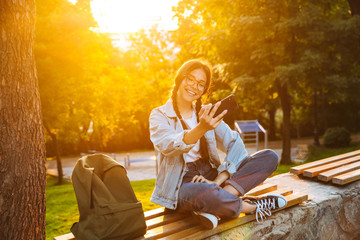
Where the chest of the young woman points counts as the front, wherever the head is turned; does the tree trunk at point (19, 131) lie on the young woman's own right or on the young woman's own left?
on the young woman's own right

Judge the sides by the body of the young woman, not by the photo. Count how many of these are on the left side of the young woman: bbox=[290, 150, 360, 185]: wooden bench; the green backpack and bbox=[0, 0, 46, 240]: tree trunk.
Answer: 1

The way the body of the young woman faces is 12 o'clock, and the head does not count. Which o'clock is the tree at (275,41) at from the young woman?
The tree is roughly at 8 o'clock from the young woman.

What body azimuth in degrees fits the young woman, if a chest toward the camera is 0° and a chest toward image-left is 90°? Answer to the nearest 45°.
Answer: approximately 315°

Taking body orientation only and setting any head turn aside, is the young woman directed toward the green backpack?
no

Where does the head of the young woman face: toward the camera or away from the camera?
toward the camera

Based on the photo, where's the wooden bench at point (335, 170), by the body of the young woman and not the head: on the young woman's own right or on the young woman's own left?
on the young woman's own left

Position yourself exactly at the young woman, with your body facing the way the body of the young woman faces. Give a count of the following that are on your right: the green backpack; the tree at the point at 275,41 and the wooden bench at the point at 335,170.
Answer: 1

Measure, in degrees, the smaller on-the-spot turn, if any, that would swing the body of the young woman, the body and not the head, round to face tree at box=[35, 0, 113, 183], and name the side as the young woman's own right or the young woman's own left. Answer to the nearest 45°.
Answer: approximately 180°
